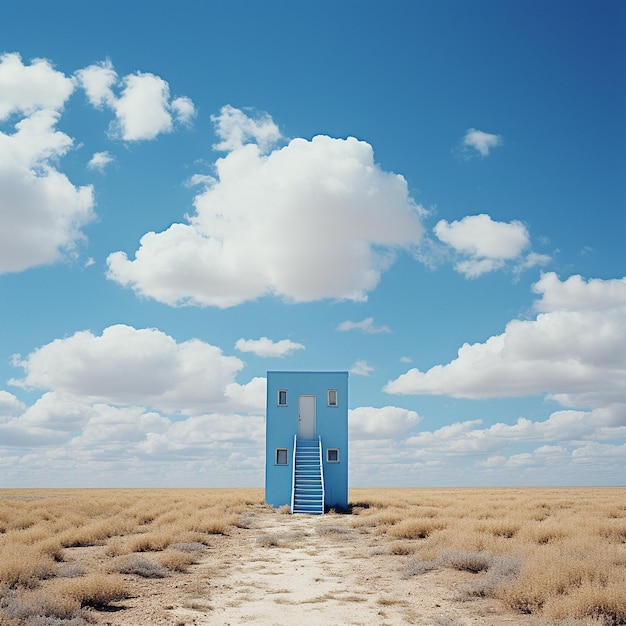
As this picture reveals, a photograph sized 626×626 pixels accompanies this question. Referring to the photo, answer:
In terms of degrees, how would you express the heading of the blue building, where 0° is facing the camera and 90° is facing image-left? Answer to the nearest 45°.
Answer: approximately 0°
